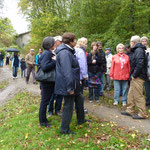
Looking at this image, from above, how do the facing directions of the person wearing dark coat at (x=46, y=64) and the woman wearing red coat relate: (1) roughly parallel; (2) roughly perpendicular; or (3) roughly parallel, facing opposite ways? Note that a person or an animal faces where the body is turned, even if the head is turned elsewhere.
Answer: roughly perpendicular

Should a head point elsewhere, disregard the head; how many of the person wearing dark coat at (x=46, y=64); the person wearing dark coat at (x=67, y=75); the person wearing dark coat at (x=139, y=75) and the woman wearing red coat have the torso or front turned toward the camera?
1

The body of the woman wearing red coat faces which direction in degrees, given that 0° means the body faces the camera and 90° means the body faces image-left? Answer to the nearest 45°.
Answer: approximately 0°

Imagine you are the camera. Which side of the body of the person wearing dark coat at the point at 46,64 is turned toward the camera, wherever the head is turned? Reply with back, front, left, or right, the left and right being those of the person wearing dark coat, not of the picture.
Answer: right

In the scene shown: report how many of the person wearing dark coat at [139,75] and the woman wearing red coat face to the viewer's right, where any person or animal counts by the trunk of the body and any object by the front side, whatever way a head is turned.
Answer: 0

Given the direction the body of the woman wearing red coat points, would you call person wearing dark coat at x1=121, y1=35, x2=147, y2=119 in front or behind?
in front

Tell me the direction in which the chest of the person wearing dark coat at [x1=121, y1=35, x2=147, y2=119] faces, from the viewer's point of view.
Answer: to the viewer's left

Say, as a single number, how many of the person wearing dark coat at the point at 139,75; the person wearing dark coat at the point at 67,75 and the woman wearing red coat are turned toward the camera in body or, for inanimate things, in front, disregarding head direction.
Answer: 1
